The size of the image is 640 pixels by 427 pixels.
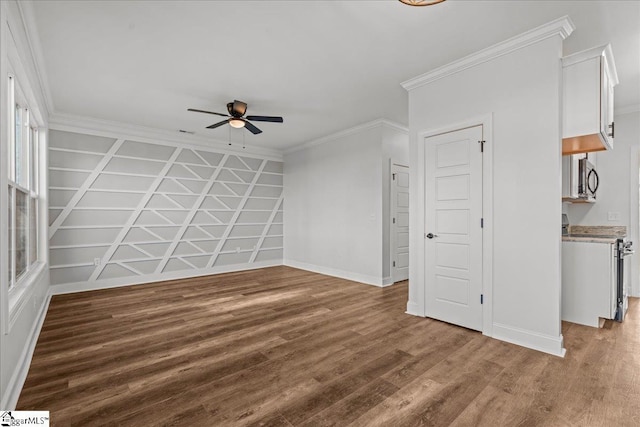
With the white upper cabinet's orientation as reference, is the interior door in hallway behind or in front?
behind
